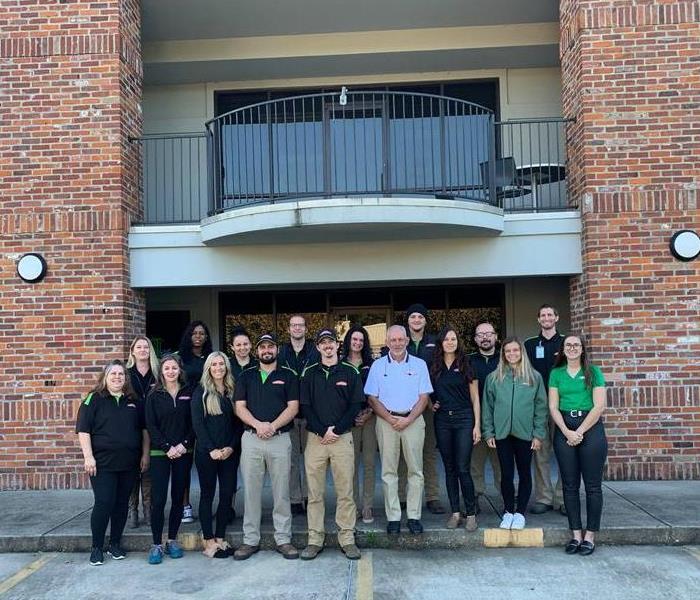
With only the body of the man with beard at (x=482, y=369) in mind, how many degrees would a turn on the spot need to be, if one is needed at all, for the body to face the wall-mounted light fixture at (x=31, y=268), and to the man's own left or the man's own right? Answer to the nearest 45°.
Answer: approximately 90° to the man's own right

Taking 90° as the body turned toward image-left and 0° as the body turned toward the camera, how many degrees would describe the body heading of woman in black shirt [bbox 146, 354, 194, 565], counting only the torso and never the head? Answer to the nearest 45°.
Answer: approximately 0°

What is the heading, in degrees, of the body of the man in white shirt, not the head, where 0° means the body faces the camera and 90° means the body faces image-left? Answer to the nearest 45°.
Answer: approximately 0°

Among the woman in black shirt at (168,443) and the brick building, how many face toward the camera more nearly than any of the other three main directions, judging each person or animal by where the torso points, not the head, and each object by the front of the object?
2

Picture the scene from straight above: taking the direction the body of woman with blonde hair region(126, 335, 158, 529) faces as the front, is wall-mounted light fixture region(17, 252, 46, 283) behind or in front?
behind

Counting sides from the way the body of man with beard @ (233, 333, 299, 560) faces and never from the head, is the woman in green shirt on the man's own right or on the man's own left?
on the man's own left

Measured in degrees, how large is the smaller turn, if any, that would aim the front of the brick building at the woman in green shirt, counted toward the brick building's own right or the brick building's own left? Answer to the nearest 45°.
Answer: approximately 45° to the brick building's own left

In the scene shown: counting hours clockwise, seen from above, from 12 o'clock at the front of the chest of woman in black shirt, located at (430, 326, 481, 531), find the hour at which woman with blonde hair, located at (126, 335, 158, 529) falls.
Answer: The woman with blonde hair is roughly at 3 o'clock from the woman in black shirt.
